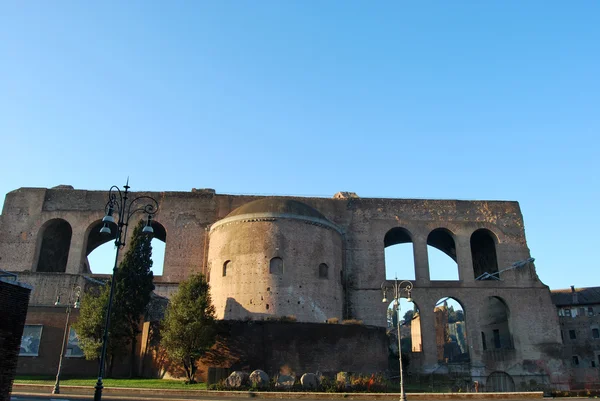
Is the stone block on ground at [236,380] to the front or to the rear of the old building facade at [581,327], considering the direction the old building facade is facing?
to the front

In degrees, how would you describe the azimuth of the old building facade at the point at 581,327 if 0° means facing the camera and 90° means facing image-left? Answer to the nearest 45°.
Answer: approximately 0°

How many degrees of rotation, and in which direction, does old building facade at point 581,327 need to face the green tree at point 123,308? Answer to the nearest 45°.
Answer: approximately 45° to its right

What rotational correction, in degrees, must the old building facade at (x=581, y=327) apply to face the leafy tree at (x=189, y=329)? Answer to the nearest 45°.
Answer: approximately 45° to its right

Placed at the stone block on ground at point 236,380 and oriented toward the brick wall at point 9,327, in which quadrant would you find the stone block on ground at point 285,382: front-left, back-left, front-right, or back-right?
back-left

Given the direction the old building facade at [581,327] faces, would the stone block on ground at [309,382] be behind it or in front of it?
in front
